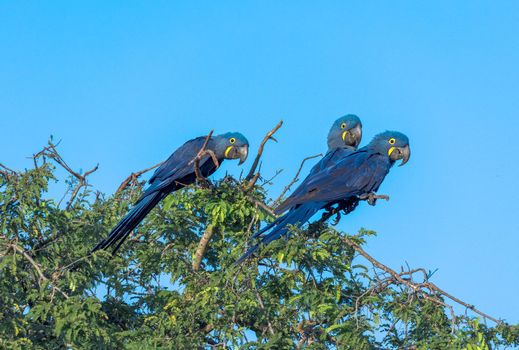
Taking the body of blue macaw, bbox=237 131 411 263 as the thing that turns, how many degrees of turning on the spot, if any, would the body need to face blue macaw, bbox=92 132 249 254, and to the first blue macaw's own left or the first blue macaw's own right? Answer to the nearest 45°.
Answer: approximately 180°

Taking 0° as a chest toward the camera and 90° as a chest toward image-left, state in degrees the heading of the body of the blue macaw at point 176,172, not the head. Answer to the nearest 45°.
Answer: approximately 270°

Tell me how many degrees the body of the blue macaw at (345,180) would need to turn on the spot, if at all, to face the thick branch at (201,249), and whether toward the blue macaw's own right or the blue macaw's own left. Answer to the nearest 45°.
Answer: approximately 180°

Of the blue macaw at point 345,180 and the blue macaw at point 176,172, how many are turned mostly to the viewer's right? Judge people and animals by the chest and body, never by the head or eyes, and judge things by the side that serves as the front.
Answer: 2

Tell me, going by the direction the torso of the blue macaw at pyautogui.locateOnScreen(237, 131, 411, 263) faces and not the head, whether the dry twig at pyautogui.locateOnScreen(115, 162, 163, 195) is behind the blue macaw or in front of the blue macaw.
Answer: behind

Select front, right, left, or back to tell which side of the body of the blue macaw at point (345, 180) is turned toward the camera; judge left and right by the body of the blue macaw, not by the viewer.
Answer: right
